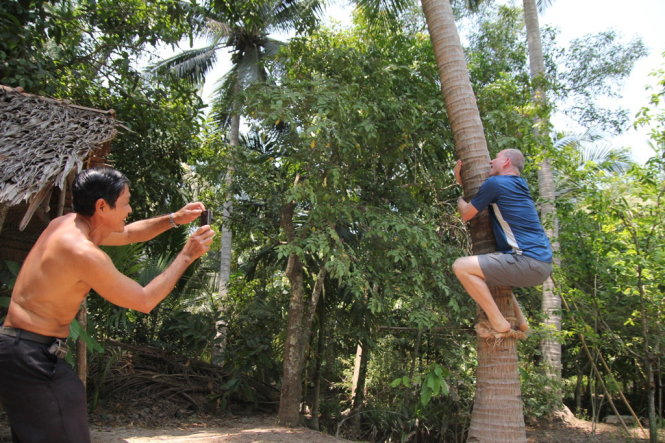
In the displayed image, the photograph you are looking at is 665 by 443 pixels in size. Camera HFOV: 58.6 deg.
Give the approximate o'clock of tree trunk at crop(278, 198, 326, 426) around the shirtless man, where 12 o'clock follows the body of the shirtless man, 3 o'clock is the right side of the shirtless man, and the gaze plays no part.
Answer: The tree trunk is roughly at 10 o'clock from the shirtless man.

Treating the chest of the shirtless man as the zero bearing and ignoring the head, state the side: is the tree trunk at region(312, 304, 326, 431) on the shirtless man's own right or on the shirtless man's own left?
on the shirtless man's own left

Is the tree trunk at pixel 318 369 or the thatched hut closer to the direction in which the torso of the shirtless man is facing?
the tree trunk

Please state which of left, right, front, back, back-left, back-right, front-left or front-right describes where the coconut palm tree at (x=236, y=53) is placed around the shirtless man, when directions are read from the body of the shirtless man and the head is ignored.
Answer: left

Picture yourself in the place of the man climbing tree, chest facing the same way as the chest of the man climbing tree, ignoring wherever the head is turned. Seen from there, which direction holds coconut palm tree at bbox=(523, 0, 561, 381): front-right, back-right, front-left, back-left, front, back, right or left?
right

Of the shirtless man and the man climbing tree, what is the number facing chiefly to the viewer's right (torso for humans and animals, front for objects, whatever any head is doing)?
1

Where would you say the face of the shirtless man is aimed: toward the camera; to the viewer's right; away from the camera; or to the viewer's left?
to the viewer's right

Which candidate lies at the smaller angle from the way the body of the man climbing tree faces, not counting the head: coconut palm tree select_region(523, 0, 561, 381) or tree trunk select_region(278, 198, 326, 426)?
the tree trunk

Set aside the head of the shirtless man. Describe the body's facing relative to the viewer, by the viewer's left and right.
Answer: facing to the right of the viewer

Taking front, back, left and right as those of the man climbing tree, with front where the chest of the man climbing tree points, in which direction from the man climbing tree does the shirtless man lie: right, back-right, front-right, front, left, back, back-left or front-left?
front-left

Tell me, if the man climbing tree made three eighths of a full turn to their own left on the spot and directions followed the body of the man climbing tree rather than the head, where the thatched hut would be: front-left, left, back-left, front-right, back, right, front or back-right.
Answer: back-right

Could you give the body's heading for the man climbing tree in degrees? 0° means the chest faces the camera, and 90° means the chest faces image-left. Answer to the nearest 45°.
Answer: approximately 90°
